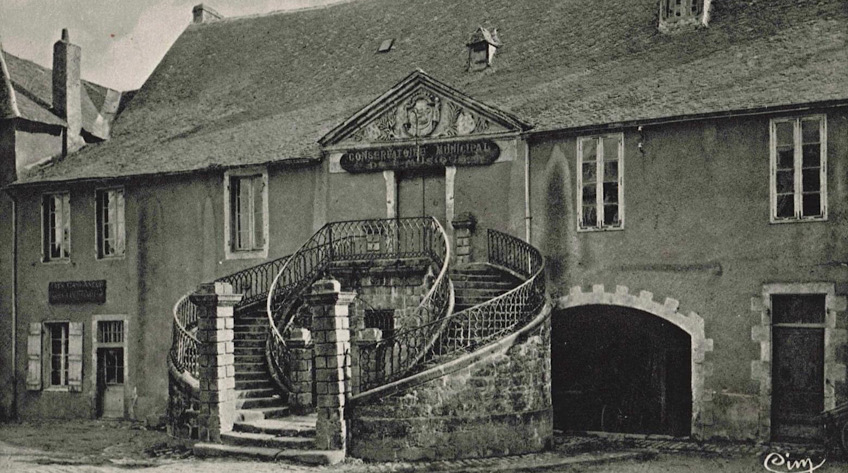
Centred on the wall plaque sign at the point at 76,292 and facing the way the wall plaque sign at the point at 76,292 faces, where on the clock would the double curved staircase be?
The double curved staircase is roughly at 11 o'clock from the wall plaque sign.

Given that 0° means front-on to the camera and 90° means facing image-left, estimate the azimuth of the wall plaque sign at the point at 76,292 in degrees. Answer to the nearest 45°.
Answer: approximately 0°

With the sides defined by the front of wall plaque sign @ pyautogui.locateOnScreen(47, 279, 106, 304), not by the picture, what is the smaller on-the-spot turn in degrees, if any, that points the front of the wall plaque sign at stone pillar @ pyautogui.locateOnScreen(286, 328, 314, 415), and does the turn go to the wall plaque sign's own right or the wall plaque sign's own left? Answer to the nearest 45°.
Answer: approximately 45° to the wall plaque sign's own left
